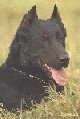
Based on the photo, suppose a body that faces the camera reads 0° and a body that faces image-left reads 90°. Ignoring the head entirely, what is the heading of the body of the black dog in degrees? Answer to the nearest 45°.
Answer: approximately 315°
